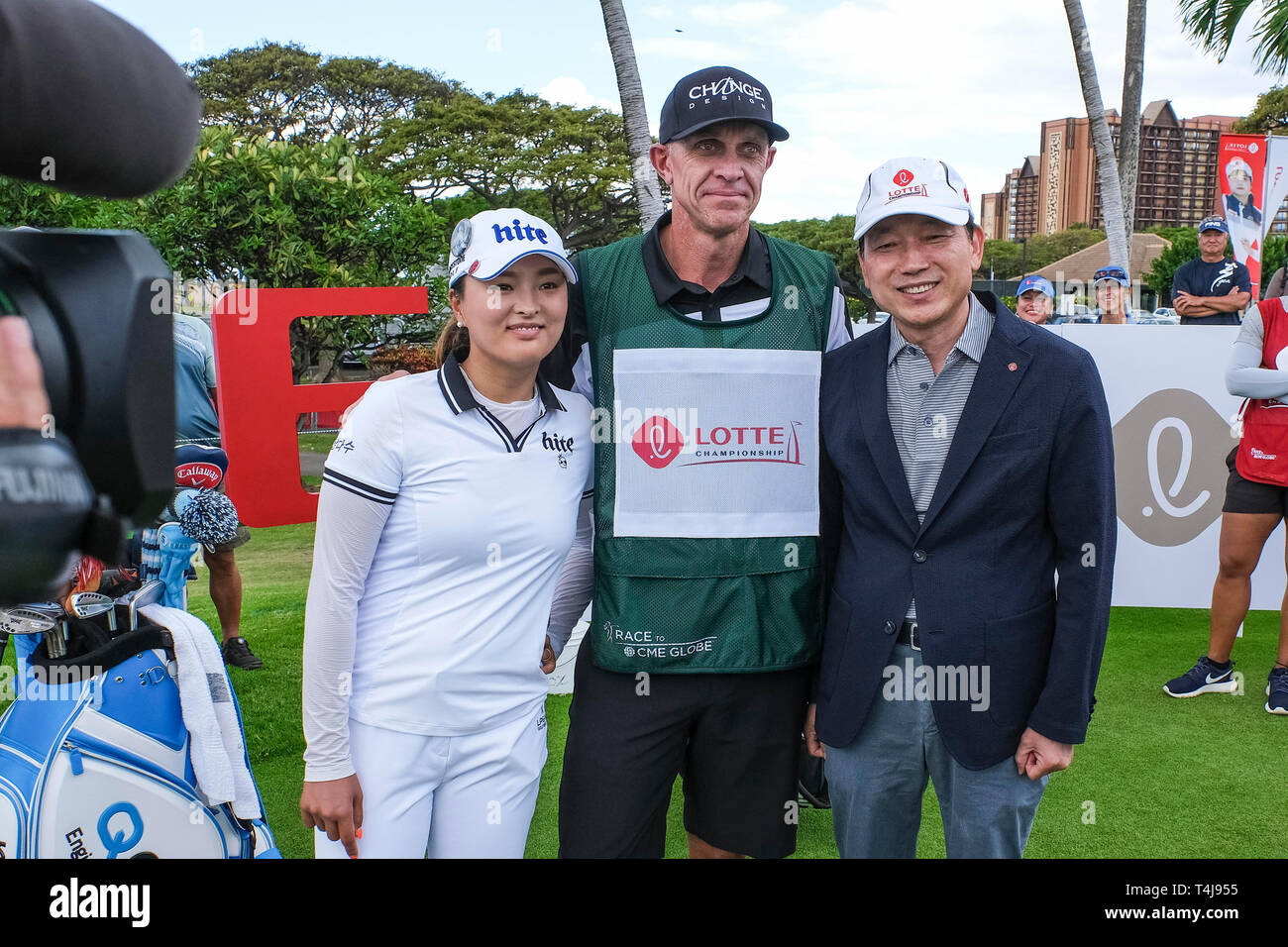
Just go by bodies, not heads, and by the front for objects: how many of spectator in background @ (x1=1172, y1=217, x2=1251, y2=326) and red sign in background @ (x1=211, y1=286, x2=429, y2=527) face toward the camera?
2

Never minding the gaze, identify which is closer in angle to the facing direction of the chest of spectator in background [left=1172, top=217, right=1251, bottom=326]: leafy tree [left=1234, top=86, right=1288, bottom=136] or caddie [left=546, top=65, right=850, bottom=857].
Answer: the caddie

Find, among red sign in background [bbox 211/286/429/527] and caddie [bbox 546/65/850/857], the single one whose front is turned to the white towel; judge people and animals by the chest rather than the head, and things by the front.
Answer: the red sign in background

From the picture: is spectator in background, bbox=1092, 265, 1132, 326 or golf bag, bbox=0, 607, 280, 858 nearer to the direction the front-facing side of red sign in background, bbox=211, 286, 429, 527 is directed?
the golf bag

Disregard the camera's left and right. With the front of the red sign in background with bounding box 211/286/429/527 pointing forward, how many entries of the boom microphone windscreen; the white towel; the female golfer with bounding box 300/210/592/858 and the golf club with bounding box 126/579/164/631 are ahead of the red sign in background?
4

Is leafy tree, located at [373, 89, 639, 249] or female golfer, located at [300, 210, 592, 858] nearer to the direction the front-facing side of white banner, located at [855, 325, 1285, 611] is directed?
the female golfer

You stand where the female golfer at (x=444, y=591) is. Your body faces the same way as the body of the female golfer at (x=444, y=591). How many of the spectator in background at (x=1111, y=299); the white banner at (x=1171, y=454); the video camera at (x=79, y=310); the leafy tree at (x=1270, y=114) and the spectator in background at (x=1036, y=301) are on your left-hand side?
4

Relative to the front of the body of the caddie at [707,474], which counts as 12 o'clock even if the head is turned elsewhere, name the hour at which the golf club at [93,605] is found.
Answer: The golf club is roughly at 3 o'clock from the caddie.

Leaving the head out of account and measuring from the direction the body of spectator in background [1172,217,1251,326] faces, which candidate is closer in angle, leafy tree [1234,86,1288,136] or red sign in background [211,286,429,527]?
the red sign in background
